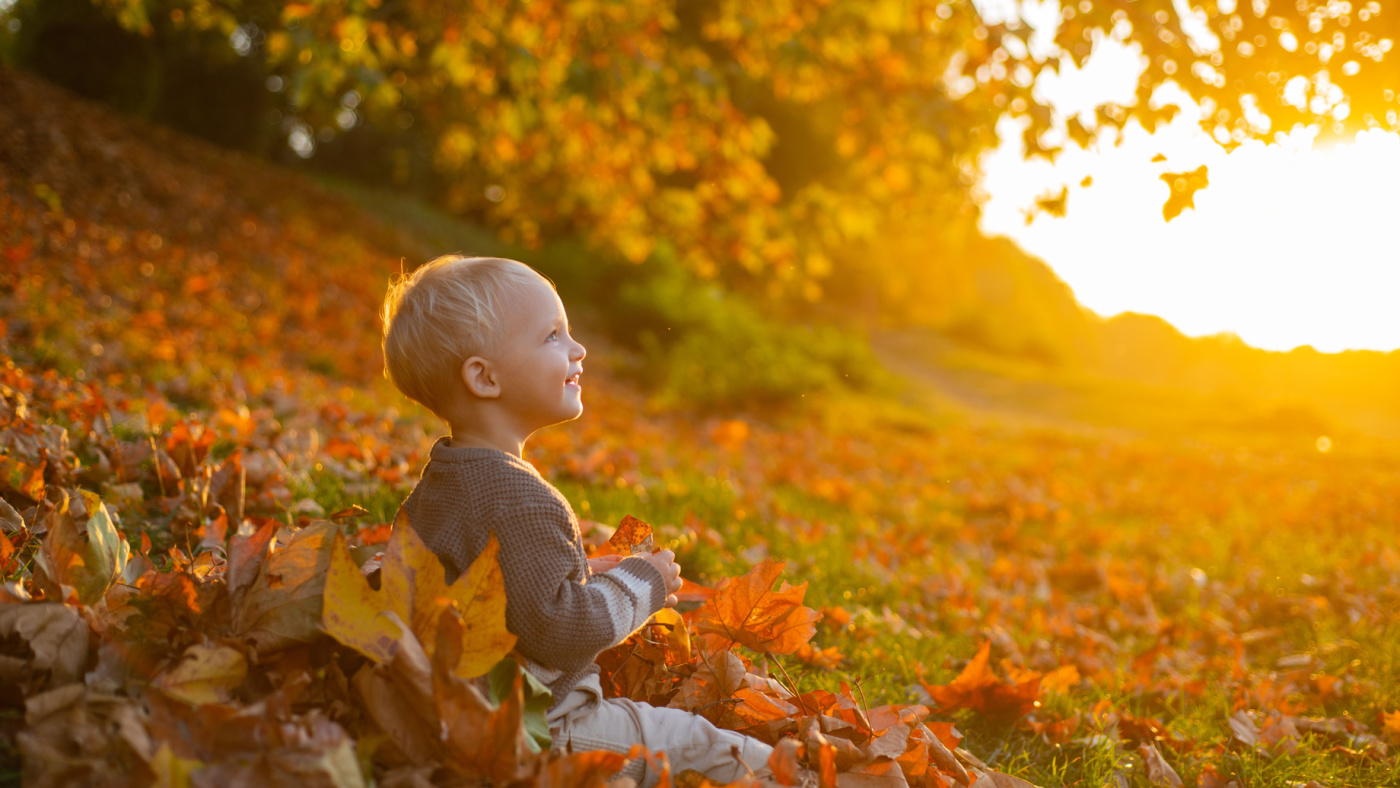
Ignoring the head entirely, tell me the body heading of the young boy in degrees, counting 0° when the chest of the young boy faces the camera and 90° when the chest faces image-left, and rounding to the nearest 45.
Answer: approximately 270°

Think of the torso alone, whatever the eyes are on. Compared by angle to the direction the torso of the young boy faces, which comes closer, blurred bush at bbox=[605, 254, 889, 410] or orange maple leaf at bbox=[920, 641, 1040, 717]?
the orange maple leaf

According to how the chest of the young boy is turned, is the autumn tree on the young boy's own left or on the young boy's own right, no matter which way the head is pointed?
on the young boy's own left

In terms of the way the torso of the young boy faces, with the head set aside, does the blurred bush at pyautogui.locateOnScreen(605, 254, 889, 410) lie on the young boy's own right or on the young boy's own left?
on the young boy's own left

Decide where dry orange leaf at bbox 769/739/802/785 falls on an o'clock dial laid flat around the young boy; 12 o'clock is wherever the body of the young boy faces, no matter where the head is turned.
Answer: The dry orange leaf is roughly at 1 o'clock from the young boy.

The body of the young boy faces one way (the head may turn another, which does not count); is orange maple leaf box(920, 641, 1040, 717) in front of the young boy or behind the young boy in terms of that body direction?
in front

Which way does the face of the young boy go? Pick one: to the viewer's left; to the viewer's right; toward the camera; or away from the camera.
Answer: to the viewer's right

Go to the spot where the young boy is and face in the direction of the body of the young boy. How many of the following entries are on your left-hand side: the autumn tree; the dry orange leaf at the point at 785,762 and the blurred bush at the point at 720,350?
2

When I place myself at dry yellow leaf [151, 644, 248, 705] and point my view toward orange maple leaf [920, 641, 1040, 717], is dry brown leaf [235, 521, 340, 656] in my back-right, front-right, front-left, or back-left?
front-left

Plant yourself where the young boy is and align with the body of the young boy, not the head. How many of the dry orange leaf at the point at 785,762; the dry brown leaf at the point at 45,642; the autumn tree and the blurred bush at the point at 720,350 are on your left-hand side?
2

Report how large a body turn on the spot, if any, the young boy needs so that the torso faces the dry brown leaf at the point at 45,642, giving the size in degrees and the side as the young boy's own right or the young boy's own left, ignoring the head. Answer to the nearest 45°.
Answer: approximately 135° to the young boy's own right
